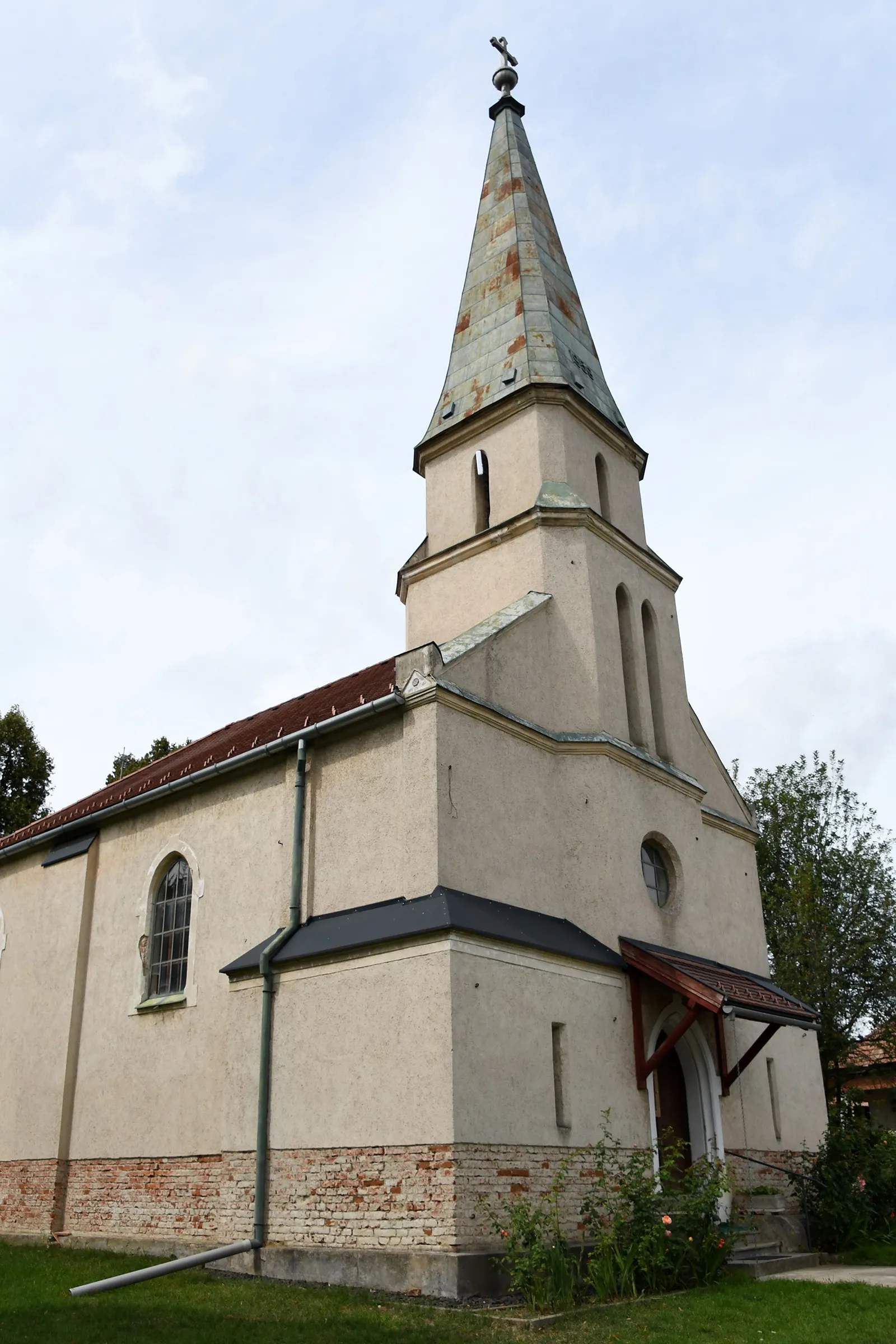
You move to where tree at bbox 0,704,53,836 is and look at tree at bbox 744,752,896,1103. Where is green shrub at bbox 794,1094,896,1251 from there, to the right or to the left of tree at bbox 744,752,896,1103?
right

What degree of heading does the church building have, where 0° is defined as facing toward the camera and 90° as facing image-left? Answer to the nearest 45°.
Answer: approximately 315°

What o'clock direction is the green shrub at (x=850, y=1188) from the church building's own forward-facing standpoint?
The green shrub is roughly at 10 o'clock from the church building.

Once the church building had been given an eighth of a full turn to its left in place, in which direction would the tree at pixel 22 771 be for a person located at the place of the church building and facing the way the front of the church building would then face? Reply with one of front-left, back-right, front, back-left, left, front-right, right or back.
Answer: back-left

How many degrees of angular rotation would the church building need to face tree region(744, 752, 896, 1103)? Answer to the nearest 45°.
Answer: approximately 90° to its left
